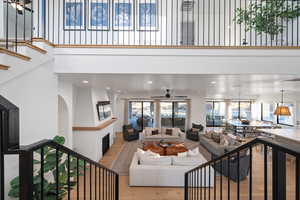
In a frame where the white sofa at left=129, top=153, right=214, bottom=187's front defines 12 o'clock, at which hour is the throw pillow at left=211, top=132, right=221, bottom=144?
The throw pillow is roughly at 1 o'clock from the white sofa.

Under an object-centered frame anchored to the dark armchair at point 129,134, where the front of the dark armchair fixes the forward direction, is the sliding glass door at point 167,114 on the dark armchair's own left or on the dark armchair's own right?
on the dark armchair's own left

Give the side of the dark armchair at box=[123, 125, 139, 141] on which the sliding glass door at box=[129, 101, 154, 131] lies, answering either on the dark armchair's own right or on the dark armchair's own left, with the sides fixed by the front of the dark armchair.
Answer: on the dark armchair's own left

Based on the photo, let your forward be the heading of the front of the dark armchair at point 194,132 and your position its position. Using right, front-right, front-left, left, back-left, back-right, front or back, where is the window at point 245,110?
back

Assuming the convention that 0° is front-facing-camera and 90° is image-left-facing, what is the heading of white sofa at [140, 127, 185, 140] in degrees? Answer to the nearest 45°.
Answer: approximately 0°

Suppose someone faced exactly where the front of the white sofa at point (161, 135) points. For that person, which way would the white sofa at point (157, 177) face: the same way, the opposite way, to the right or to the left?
the opposite way

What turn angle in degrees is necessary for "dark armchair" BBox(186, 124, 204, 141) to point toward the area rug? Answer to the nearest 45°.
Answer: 0° — it already faces it

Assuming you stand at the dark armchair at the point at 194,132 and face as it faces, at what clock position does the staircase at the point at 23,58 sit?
The staircase is roughly at 11 o'clock from the dark armchair.

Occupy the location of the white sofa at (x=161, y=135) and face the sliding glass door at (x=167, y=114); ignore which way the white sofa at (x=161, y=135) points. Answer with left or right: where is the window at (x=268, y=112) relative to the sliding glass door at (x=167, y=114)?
right

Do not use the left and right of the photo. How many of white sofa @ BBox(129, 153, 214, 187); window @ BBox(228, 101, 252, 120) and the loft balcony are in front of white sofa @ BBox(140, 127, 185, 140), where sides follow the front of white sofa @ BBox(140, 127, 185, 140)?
2

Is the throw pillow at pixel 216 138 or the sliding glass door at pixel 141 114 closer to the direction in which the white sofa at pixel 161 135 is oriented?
the throw pillow

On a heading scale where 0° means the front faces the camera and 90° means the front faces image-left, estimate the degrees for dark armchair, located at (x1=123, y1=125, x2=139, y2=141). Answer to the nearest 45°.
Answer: approximately 315°

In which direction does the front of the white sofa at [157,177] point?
away from the camera

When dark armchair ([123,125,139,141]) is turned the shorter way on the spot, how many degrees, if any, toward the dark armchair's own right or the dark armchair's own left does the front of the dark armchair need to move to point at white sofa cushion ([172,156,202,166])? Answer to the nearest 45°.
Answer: approximately 45° to the dark armchair's own right

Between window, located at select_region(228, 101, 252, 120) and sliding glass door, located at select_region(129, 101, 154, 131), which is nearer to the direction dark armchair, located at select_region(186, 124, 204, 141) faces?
the sliding glass door
